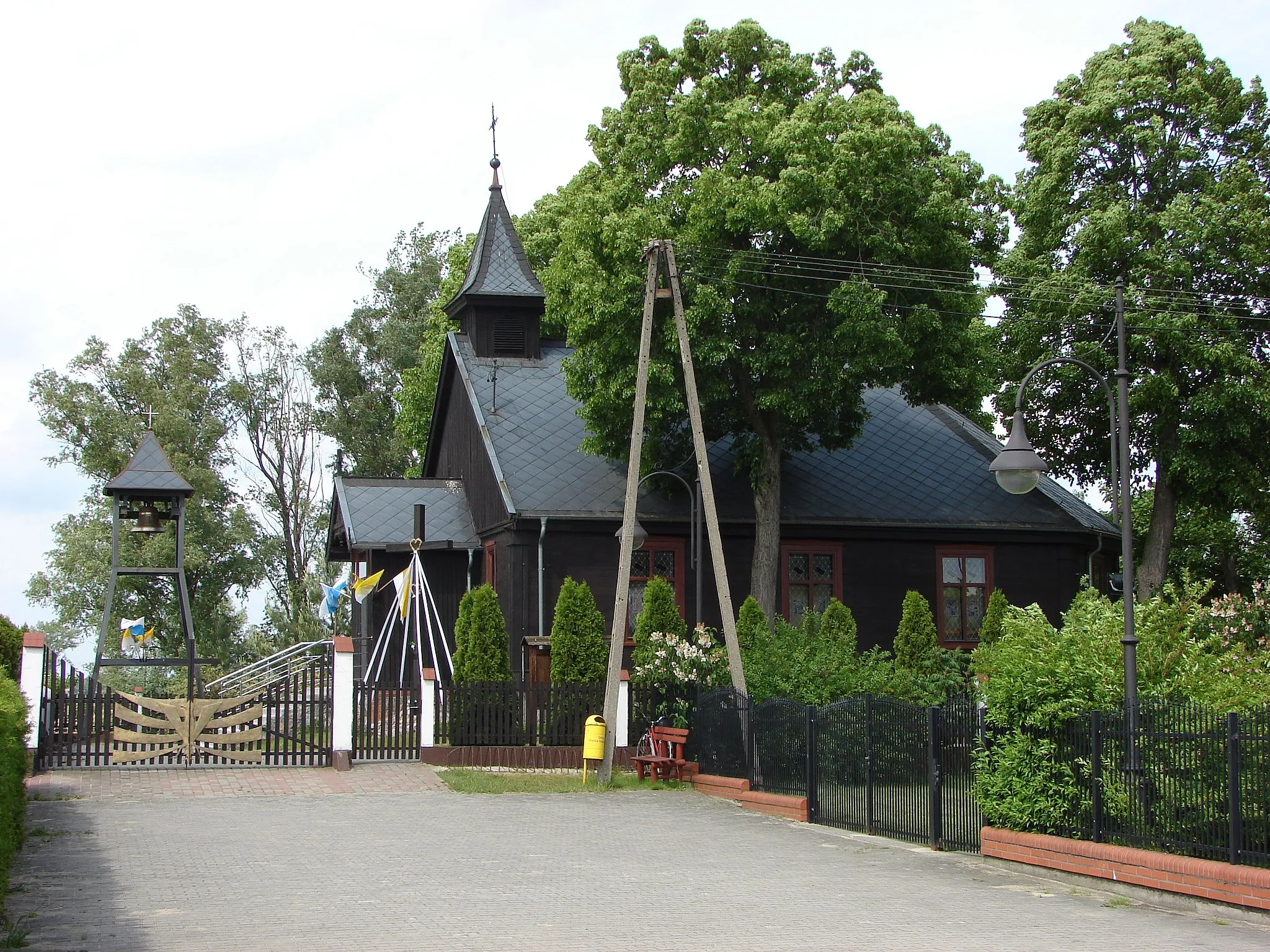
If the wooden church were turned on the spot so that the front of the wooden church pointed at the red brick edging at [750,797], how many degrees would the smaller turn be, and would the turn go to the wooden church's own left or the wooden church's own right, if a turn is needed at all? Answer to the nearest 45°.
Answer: approximately 90° to the wooden church's own left

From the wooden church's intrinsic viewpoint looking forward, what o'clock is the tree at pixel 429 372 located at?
The tree is roughly at 2 o'clock from the wooden church.

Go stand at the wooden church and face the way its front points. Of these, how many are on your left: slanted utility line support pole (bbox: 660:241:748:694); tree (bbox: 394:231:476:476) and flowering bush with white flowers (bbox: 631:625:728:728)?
2

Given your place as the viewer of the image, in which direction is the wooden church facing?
facing to the left of the viewer

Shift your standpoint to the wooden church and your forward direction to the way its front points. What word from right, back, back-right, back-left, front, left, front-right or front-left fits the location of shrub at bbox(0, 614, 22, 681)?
front-left

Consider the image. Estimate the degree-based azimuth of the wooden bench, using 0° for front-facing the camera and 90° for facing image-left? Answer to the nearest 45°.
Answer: approximately 45°

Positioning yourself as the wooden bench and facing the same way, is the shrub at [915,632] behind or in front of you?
behind

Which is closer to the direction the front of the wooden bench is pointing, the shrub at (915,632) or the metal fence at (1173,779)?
the metal fence

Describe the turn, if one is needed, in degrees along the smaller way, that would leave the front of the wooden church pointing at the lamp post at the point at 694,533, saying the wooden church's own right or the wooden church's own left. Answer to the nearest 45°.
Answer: approximately 90° to the wooden church's own left

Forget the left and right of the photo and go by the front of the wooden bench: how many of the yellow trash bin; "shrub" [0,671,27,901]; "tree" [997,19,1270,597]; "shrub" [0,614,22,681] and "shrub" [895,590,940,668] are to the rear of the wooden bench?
2

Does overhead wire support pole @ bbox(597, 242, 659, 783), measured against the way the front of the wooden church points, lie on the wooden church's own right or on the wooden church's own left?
on the wooden church's own left

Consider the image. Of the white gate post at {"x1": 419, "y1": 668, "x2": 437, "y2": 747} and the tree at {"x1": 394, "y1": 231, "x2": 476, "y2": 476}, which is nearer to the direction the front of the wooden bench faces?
the white gate post
